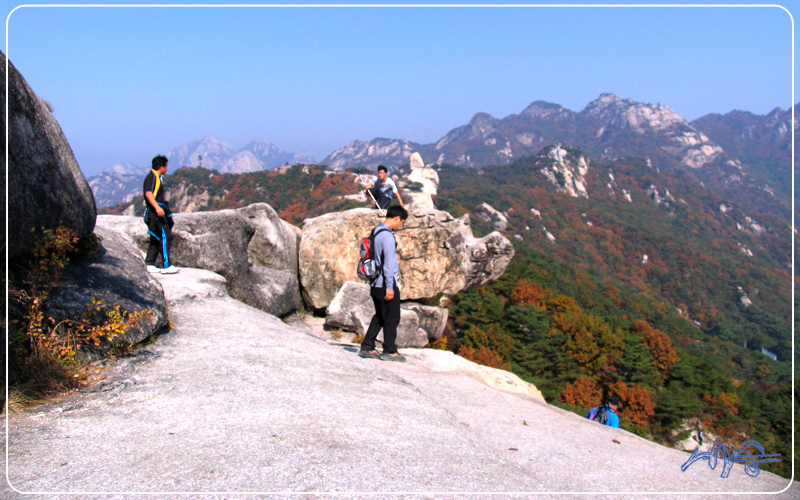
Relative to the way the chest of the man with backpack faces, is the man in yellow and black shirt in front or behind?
behind

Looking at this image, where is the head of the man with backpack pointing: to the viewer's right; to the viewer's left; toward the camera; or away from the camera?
to the viewer's right

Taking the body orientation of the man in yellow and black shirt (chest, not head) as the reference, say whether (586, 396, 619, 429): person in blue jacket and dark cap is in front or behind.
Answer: in front

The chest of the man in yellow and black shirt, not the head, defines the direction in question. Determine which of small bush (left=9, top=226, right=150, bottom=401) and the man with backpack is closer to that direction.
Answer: the man with backpack

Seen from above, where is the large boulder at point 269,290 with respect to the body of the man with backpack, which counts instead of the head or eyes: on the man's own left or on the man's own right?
on the man's own left

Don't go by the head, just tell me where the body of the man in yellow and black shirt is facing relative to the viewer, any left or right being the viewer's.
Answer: facing to the right of the viewer

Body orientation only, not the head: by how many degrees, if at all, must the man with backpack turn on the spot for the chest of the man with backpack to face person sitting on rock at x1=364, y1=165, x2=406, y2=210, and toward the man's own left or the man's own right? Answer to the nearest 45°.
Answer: approximately 90° to the man's own left

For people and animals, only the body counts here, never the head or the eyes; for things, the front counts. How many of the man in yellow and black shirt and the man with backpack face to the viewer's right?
2

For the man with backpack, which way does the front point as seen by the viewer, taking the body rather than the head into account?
to the viewer's right
